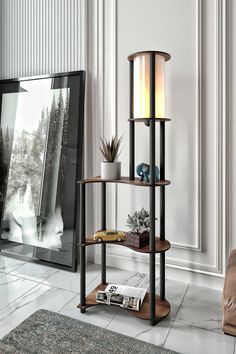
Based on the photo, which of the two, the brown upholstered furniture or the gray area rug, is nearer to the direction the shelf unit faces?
the gray area rug

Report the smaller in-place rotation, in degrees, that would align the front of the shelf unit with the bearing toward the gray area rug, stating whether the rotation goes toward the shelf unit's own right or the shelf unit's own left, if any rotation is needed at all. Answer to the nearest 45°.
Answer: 0° — it already faces it

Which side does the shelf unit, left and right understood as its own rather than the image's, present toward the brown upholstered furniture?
left

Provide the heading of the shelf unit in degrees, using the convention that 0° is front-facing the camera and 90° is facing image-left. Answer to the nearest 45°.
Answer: approximately 45°
